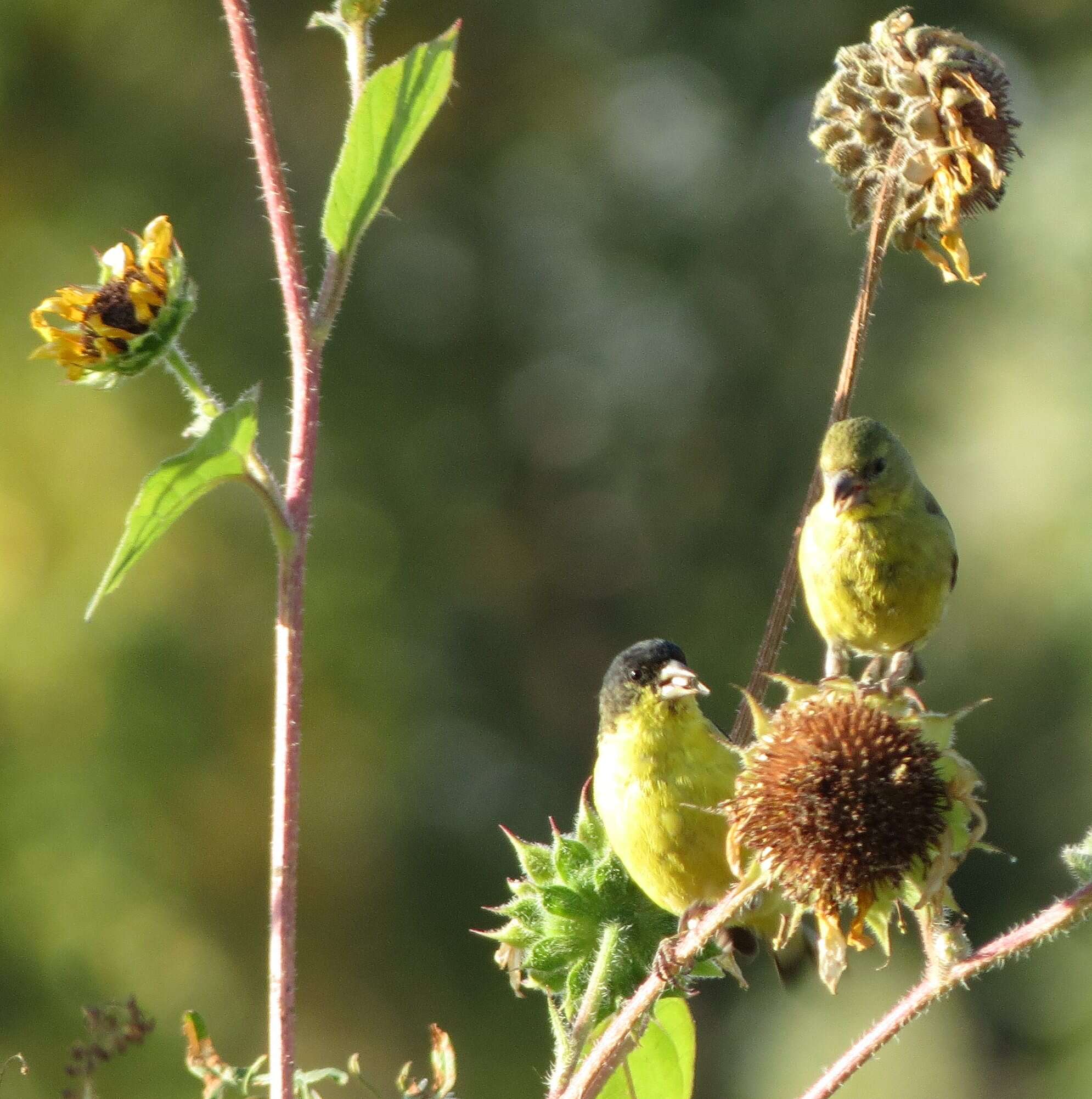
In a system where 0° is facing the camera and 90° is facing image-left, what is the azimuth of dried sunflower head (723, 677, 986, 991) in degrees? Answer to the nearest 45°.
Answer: approximately 0°

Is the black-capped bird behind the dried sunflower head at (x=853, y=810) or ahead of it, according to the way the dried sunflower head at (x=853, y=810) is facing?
behind
